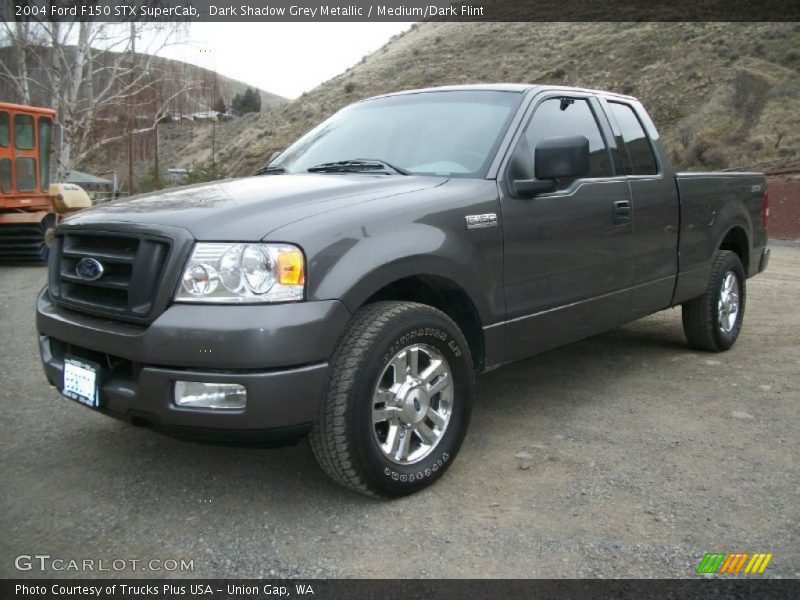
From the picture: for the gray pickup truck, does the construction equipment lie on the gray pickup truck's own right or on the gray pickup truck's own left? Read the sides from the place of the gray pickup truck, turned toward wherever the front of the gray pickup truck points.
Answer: on the gray pickup truck's own right

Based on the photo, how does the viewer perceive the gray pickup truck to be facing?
facing the viewer and to the left of the viewer
